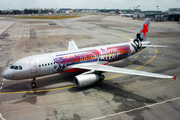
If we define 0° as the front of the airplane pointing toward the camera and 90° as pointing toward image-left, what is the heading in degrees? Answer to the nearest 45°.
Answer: approximately 45°
